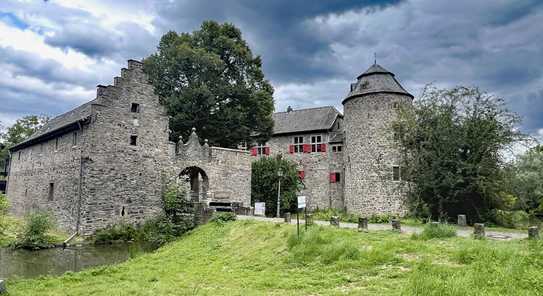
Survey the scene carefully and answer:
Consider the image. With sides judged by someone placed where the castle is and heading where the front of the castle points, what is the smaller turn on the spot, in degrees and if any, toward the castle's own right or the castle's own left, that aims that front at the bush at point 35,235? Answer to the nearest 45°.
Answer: approximately 45° to the castle's own right

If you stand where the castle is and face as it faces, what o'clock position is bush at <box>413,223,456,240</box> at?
The bush is roughly at 11 o'clock from the castle.

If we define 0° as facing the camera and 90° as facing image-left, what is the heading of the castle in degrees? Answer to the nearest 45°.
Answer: approximately 0°

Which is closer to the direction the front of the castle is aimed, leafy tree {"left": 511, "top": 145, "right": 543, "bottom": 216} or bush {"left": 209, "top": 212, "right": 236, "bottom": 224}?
the bush

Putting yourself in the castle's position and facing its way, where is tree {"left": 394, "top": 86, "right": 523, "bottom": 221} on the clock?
The tree is roughly at 10 o'clock from the castle.

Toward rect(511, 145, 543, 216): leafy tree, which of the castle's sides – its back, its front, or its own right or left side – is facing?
left

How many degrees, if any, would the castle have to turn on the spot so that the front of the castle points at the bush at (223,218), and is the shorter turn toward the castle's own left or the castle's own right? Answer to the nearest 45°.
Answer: approximately 45° to the castle's own left
